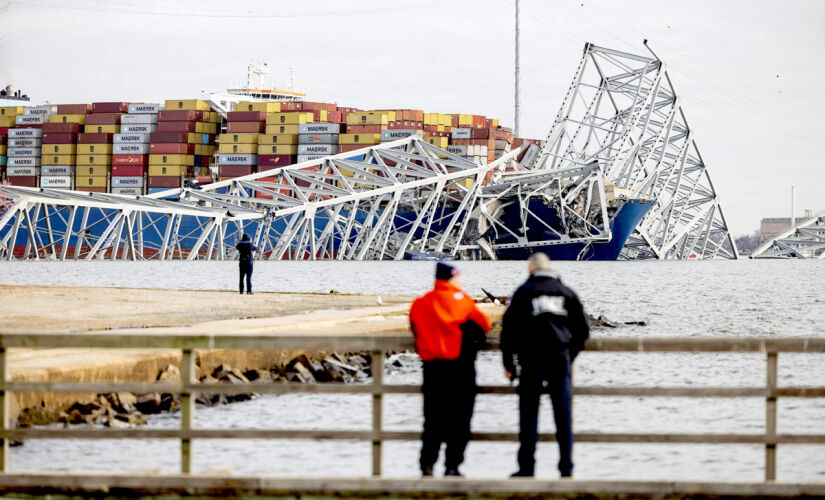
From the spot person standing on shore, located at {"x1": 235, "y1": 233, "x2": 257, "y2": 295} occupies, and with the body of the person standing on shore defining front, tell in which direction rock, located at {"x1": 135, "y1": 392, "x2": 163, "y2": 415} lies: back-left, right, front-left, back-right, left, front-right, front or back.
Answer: back

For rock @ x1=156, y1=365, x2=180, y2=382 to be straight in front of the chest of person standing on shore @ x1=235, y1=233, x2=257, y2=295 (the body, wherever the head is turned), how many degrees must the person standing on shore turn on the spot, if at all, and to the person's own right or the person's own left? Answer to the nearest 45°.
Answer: approximately 180°

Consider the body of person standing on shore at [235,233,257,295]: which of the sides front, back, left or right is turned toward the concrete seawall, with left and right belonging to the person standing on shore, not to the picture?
back

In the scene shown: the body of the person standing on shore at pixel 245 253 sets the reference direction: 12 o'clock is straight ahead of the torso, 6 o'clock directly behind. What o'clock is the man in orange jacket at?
The man in orange jacket is roughly at 6 o'clock from the person standing on shore.

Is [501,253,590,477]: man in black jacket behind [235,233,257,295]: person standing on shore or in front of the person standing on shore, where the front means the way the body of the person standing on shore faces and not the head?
behind

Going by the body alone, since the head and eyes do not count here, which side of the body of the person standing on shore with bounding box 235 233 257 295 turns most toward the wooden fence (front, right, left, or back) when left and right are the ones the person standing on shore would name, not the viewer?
back

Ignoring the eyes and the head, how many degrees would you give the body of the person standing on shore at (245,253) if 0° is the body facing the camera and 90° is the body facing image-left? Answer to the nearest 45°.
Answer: approximately 180°
